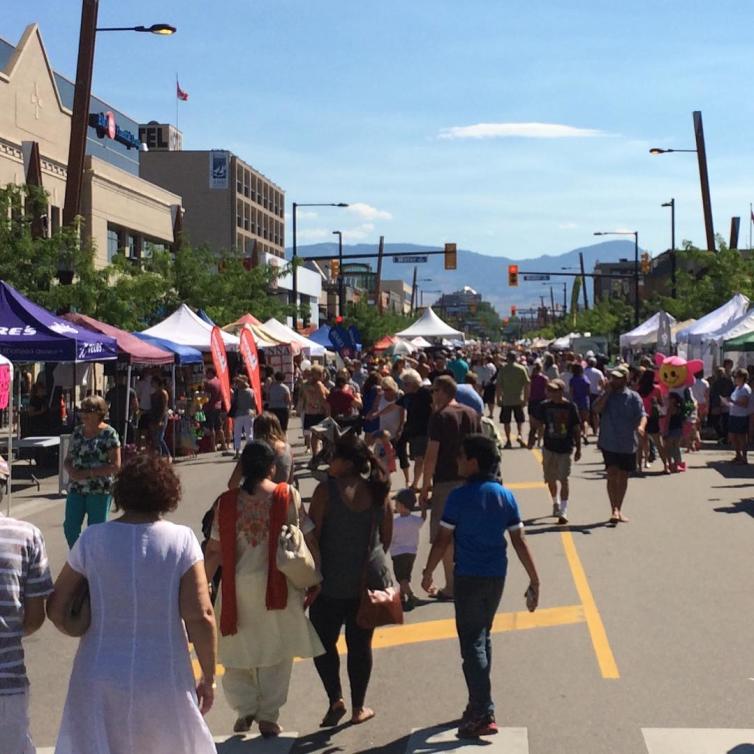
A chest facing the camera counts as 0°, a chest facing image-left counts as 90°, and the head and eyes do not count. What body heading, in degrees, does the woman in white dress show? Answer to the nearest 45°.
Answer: approximately 180°

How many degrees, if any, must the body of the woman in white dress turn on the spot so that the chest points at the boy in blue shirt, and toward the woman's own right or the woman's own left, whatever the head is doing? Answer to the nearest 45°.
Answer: approximately 45° to the woman's own right

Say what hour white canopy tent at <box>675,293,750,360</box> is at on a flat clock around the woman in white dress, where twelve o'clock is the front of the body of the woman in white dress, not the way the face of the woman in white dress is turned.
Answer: The white canopy tent is roughly at 1 o'clock from the woman in white dress.

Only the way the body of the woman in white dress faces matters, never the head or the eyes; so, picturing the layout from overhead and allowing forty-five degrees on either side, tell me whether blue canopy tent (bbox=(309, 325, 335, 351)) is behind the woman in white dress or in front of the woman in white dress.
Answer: in front

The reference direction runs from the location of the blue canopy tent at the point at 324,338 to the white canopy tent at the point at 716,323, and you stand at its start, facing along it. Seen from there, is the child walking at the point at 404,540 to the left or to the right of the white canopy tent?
right

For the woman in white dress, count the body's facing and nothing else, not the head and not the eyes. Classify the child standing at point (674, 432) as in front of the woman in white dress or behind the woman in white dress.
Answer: in front

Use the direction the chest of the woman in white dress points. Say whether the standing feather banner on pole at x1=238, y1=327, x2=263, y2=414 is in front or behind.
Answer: in front

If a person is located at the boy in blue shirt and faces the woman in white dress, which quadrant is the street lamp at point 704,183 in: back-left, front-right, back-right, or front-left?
back-right

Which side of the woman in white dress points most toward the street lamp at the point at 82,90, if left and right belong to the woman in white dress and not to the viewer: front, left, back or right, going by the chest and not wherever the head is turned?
front

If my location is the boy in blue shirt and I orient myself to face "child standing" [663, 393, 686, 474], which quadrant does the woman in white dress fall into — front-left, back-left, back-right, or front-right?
back-left

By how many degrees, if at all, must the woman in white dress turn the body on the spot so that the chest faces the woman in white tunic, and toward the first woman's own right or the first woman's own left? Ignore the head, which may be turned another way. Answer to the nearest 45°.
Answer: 0° — they already face them

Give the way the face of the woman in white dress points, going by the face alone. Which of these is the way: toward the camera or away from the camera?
away from the camera
